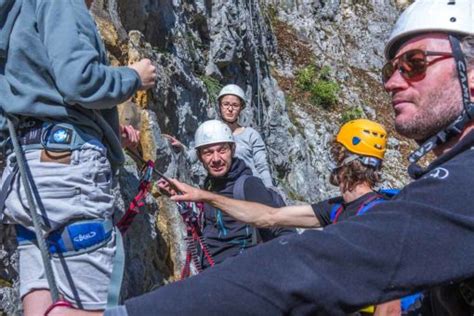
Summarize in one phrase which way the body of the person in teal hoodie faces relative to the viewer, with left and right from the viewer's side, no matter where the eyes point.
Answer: facing away from the viewer and to the right of the viewer

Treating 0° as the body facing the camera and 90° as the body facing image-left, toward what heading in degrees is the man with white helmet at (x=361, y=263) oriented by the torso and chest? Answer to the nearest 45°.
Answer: approximately 45°

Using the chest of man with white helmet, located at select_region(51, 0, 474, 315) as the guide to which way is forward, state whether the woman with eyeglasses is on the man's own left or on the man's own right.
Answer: on the man's own right

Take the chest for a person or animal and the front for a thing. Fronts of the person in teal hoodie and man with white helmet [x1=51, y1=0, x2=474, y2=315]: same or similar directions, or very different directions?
very different directions

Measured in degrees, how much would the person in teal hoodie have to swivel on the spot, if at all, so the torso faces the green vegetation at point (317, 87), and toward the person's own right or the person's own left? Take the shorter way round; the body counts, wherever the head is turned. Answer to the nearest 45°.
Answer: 0° — they already face it

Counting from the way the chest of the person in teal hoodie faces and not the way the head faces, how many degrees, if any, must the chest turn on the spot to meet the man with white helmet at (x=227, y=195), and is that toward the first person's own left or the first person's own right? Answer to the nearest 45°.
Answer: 0° — they already face them
